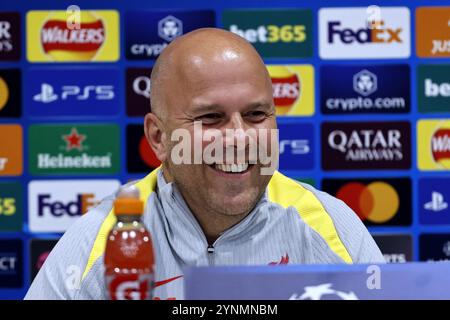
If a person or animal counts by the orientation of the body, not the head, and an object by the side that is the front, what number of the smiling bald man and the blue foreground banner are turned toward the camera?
2

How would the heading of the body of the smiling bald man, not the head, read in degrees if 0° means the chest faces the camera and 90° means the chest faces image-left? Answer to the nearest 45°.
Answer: approximately 0°

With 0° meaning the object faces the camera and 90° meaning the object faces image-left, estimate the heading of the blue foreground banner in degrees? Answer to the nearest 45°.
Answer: approximately 0°
